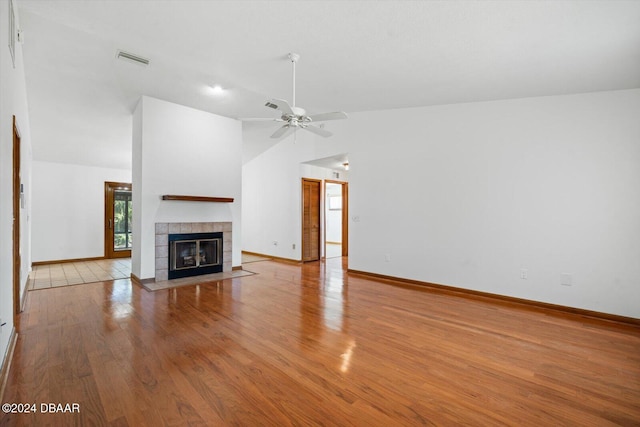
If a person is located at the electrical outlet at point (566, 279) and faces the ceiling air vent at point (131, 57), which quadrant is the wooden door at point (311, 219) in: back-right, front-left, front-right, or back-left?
front-right

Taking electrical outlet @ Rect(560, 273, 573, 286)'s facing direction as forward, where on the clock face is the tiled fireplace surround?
The tiled fireplace surround is roughly at 2 o'clock from the electrical outlet.

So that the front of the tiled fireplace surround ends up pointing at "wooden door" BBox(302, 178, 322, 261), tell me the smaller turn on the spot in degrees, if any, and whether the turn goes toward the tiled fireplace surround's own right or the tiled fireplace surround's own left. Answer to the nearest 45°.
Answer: approximately 90° to the tiled fireplace surround's own left

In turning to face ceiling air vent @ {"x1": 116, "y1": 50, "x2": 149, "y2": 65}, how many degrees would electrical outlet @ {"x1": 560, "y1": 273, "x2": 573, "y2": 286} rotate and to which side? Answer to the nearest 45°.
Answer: approximately 45° to its right

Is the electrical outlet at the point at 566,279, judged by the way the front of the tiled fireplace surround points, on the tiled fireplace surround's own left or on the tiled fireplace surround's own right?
on the tiled fireplace surround's own left

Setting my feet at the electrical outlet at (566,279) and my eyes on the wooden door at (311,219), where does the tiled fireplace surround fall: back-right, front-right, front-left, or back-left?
front-left

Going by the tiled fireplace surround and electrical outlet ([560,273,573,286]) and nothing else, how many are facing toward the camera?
2

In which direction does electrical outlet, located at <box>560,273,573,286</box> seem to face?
toward the camera

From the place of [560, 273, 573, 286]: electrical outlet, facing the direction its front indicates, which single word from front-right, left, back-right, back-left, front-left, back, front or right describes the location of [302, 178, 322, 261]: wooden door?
right
